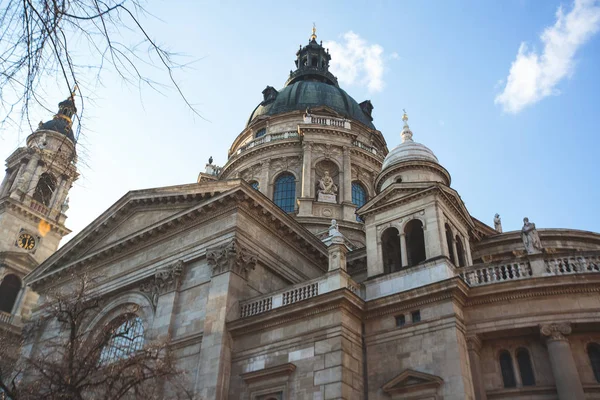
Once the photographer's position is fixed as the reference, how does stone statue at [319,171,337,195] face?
facing the viewer

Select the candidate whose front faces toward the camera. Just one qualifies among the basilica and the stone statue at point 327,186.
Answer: the stone statue

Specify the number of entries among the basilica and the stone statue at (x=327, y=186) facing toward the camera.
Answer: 1

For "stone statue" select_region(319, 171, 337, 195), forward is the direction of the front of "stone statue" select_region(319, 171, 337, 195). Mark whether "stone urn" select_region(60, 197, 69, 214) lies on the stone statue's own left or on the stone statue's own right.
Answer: on the stone statue's own right

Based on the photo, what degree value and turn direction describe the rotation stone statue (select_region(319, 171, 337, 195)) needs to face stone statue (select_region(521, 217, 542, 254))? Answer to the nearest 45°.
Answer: approximately 45° to its left
